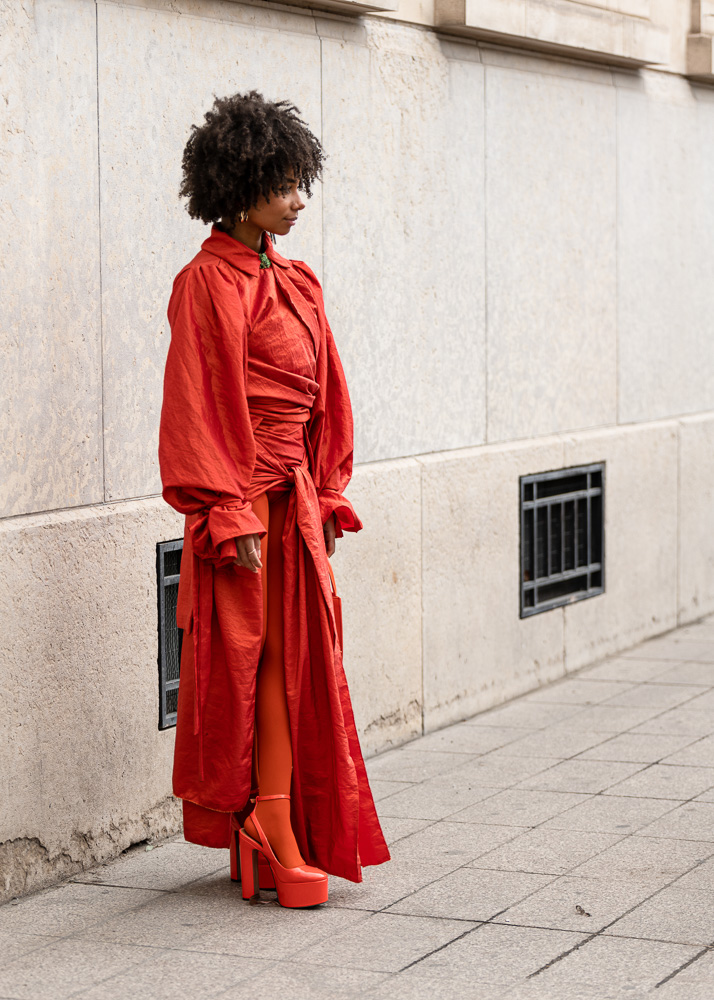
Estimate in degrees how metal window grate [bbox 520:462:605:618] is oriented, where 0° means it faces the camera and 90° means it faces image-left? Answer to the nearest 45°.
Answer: approximately 315°

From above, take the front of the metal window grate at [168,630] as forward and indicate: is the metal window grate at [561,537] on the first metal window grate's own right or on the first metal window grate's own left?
on the first metal window grate's own left

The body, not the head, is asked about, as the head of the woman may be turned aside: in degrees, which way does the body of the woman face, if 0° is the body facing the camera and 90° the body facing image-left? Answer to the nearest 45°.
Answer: approximately 315°

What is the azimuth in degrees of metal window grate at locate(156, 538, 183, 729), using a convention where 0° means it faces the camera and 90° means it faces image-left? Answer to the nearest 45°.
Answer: approximately 315°

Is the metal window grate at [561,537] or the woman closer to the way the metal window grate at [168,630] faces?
the woman

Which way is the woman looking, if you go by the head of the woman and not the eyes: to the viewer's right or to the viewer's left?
to the viewer's right

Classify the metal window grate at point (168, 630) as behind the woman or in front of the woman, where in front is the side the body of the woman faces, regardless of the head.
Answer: behind

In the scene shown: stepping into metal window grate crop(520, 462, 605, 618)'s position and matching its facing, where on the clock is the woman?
The woman is roughly at 2 o'clock from the metal window grate.

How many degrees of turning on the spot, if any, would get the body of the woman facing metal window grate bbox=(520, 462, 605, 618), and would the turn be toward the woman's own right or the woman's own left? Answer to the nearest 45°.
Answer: approximately 90° to the woman's own left

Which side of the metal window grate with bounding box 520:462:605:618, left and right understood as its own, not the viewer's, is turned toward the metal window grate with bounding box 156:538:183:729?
right
